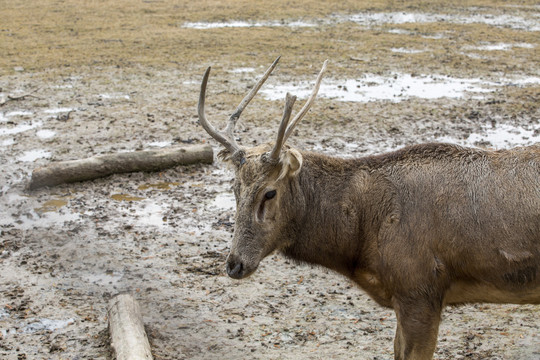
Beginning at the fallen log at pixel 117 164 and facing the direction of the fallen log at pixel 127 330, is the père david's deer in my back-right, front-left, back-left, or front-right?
front-left

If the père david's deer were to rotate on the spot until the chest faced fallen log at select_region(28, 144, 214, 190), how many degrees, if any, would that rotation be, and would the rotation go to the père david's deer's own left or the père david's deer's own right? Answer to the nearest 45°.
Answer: approximately 45° to the père david's deer's own right

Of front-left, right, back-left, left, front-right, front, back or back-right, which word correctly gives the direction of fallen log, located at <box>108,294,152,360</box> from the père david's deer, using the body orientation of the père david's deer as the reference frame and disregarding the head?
front

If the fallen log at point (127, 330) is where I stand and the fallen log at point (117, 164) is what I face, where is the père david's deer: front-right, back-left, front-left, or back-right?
back-right

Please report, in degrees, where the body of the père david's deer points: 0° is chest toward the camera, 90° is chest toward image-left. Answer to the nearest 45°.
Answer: approximately 90°
